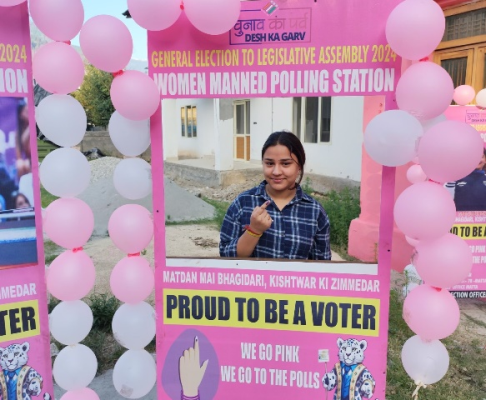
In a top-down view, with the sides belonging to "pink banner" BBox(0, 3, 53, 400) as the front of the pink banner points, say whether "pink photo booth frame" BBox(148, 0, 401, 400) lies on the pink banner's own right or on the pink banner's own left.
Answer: on the pink banner's own left

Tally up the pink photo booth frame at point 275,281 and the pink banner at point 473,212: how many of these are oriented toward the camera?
2

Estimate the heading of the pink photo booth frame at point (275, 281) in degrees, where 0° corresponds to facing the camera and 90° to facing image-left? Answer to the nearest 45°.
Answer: approximately 0°

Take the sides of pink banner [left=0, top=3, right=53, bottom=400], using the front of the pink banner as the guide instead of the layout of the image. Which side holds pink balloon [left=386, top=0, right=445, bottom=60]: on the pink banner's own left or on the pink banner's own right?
on the pink banner's own left

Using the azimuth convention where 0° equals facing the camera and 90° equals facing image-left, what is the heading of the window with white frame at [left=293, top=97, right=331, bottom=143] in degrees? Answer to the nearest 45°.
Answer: approximately 0°

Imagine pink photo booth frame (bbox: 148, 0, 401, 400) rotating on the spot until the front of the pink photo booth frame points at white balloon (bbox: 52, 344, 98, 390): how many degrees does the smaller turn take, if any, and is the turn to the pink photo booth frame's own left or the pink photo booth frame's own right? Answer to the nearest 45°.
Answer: approximately 90° to the pink photo booth frame's own right

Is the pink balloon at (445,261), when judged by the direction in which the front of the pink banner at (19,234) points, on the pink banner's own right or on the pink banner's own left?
on the pink banner's own left

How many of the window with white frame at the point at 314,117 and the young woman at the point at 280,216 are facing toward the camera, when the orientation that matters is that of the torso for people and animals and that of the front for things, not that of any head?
2

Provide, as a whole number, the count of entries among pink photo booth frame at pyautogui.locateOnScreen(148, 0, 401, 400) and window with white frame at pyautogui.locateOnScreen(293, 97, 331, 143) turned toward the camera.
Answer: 2
